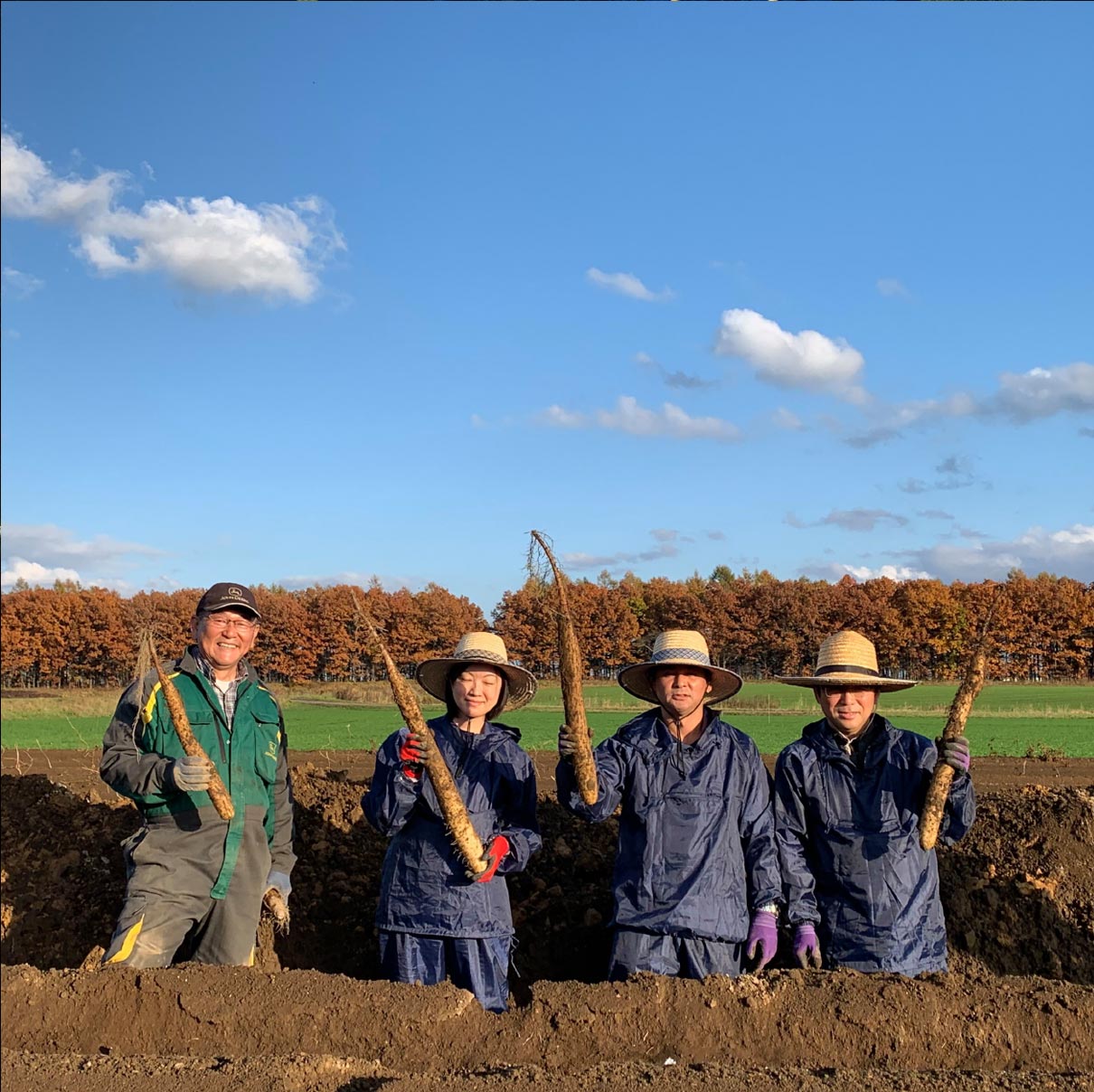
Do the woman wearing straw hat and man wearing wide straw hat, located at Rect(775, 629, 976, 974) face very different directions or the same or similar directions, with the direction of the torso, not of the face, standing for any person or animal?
same or similar directions

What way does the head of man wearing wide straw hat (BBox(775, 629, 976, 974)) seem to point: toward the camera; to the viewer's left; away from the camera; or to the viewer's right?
toward the camera

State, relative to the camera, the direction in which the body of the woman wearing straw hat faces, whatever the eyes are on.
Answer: toward the camera

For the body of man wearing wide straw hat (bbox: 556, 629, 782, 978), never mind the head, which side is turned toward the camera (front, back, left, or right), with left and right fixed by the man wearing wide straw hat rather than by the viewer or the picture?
front

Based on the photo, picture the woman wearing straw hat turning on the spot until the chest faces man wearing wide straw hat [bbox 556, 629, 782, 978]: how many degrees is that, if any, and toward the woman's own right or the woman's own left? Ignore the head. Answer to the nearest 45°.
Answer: approximately 90° to the woman's own left

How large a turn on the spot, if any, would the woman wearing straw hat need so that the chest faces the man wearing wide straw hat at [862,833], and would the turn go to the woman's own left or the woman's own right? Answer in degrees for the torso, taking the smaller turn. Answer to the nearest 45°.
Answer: approximately 90° to the woman's own left

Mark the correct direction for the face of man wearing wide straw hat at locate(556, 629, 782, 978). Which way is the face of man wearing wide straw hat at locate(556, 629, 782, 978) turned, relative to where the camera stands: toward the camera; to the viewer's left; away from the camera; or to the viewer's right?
toward the camera

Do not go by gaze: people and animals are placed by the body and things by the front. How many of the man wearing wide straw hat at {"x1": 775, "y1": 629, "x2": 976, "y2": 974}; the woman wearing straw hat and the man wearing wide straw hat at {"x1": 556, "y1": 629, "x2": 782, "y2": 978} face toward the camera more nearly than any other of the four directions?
3

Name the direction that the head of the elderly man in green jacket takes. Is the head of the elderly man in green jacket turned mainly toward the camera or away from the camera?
toward the camera

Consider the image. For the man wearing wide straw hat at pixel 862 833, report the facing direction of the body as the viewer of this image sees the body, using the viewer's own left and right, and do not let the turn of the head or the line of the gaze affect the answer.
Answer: facing the viewer

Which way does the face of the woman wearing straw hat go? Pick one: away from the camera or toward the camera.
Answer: toward the camera

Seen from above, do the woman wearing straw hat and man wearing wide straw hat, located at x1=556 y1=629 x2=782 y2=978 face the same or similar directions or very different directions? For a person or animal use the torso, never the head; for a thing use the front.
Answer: same or similar directions
